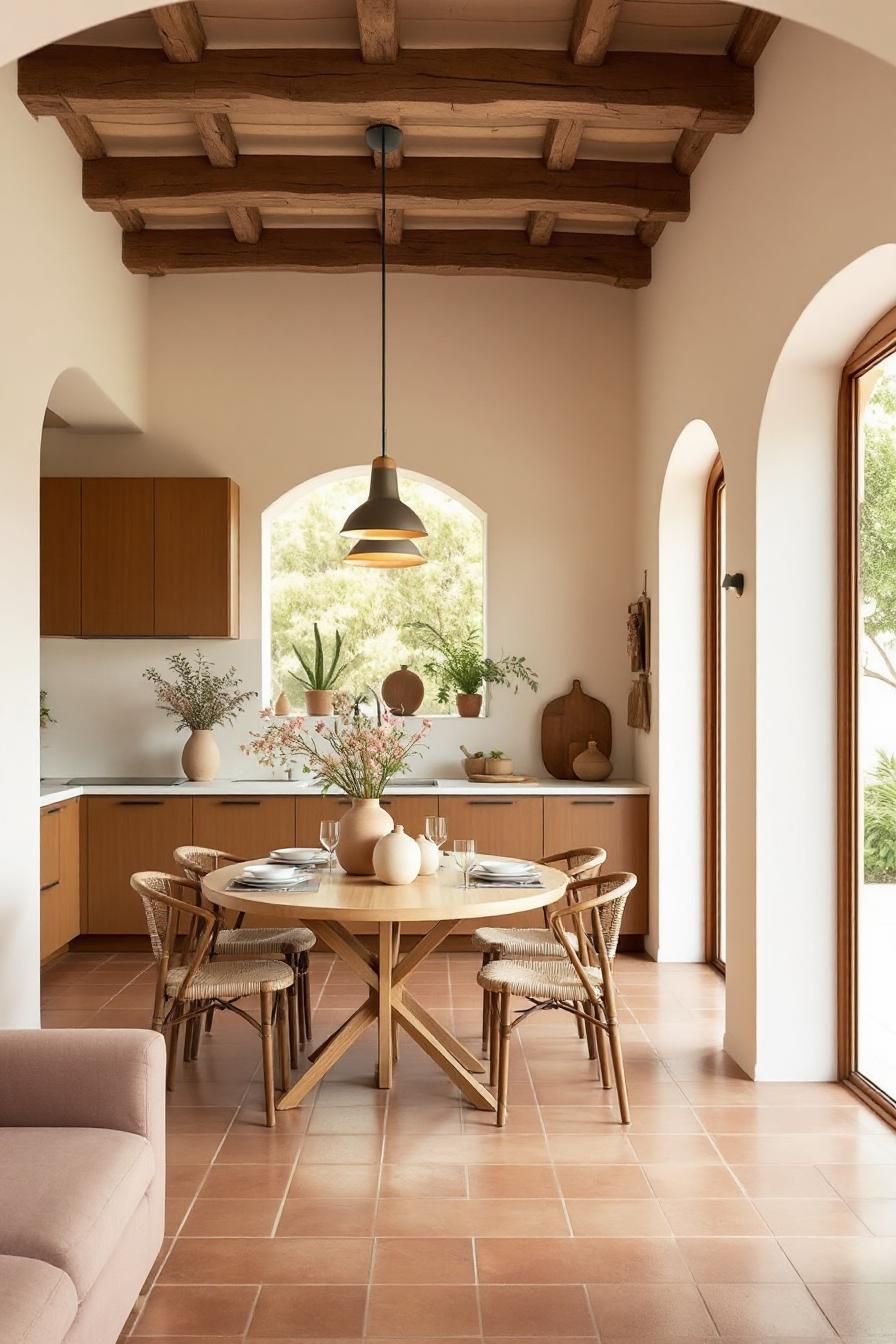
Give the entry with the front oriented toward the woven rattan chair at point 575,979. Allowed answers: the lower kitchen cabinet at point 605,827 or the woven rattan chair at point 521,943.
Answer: the lower kitchen cabinet

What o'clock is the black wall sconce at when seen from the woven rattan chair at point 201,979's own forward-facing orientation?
The black wall sconce is roughly at 12 o'clock from the woven rattan chair.

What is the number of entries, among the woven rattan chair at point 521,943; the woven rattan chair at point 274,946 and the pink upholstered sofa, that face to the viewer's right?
2

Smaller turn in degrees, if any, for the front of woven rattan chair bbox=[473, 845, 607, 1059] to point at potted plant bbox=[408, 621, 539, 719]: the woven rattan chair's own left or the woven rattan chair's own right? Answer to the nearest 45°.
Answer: approximately 90° to the woven rattan chair's own right

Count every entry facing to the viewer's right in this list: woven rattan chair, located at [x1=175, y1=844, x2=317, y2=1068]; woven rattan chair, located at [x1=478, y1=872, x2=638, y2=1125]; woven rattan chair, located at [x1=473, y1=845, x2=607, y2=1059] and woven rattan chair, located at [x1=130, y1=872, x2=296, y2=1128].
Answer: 2

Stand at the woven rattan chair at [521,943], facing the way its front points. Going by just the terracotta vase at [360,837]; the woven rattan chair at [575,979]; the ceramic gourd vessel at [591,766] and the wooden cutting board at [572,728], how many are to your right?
2

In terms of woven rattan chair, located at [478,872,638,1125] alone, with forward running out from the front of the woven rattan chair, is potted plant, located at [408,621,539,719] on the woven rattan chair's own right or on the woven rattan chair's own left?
on the woven rattan chair's own right

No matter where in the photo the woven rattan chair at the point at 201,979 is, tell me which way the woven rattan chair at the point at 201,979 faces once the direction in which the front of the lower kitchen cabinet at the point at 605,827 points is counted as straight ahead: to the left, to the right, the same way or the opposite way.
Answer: to the left

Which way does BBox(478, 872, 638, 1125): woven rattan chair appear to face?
to the viewer's left

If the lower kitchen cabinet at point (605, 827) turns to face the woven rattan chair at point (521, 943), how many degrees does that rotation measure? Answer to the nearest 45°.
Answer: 0° — it already faces it

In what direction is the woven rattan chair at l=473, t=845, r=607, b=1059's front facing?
to the viewer's left

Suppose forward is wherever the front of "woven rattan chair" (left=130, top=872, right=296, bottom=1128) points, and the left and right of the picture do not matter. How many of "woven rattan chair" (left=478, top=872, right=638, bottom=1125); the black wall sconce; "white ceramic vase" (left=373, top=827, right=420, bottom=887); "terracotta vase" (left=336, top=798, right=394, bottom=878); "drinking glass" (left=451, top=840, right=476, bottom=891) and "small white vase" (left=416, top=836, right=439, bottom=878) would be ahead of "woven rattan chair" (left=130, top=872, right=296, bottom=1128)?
6

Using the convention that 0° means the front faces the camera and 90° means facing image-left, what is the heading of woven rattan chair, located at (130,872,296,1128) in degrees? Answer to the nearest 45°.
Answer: approximately 270°
